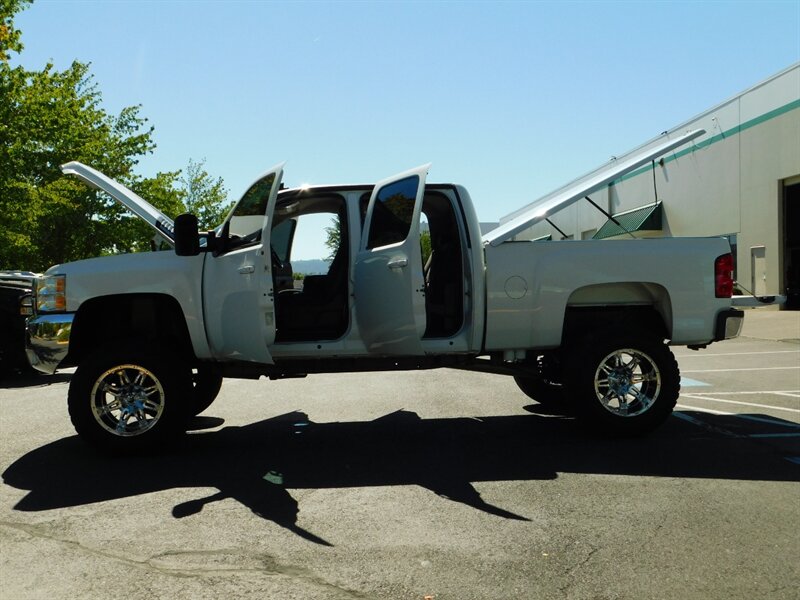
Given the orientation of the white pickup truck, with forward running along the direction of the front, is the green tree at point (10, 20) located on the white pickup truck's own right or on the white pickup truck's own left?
on the white pickup truck's own right

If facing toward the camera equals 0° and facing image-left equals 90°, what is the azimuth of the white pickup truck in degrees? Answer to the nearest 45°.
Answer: approximately 90°

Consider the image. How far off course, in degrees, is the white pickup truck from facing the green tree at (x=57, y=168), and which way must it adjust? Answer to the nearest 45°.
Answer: approximately 45° to its right

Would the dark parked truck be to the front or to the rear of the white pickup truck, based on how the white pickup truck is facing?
to the front
